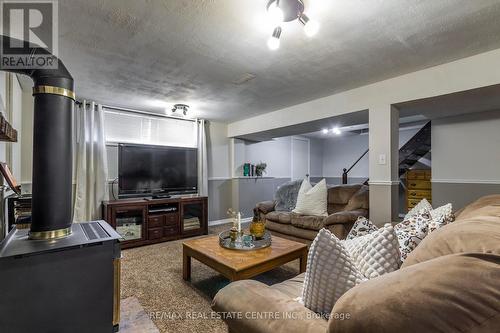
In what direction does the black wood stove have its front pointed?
to the viewer's right

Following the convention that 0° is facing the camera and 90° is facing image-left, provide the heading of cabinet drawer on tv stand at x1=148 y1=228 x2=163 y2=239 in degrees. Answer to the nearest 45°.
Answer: approximately 0°

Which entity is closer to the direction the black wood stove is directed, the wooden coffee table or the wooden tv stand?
the wooden coffee table

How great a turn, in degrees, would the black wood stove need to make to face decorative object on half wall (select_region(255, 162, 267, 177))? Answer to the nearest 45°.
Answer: approximately 45° to its left

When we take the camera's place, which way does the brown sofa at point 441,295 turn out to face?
facing away from the viewer and to the left of the viewer
